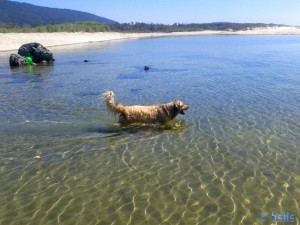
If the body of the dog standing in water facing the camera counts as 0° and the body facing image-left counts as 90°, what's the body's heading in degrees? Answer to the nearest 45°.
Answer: approximately 270°

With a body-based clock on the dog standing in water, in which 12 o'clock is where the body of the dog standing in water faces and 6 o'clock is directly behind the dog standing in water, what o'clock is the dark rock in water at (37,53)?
The dark rock in water is roughly at 8 o'clock from the dog standing in water.

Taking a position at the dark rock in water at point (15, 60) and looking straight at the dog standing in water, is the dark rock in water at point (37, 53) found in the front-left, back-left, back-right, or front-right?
back-left

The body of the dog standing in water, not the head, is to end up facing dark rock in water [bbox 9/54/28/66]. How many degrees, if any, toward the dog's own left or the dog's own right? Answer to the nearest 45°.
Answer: approximately 135° to the dog's own left

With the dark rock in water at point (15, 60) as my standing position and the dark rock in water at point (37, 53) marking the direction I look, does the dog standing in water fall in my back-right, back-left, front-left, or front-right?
back-right
